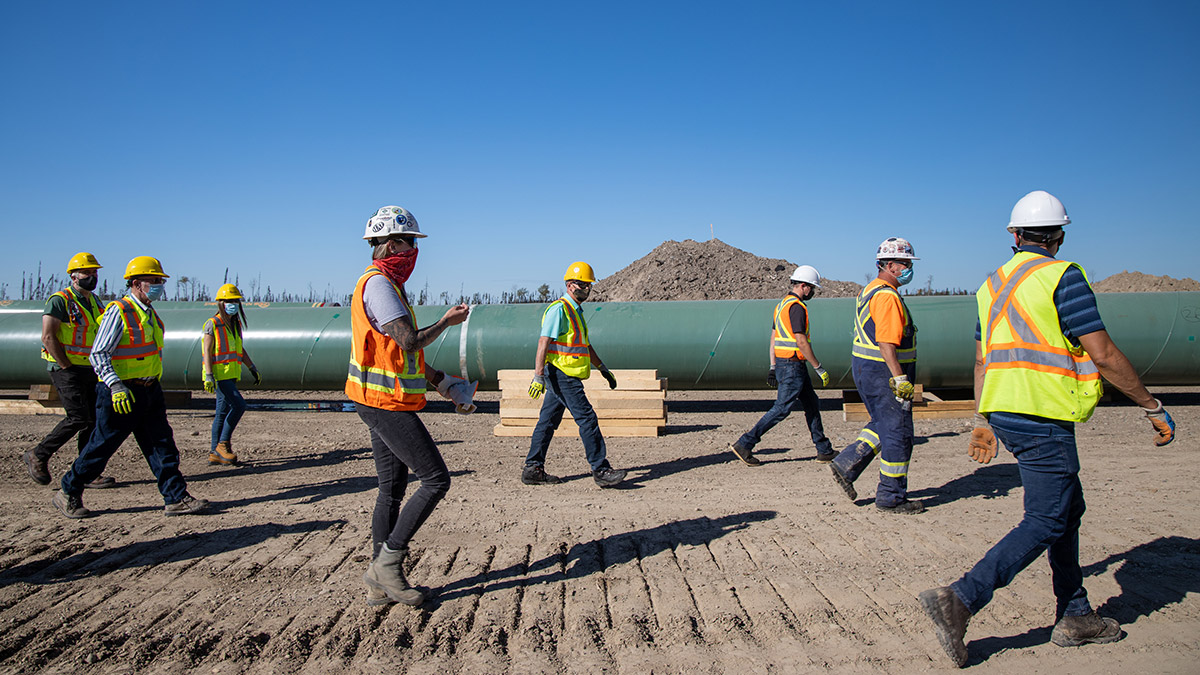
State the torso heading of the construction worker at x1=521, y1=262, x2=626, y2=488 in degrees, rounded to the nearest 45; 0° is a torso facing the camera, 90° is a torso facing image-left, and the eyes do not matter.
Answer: approximately 315°

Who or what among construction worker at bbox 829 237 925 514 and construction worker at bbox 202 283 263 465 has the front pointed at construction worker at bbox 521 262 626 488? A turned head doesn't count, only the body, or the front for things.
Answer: construction worker at bbox 202 283 263 465

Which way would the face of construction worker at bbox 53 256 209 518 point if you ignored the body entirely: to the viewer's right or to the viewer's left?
to the viewer's right

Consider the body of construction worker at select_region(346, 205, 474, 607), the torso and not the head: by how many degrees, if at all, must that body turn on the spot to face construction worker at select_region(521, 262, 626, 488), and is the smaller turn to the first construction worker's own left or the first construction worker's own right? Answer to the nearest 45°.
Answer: approximately 45° to the first construction worker's own left

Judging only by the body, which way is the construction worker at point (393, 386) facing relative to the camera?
to the viewer's right

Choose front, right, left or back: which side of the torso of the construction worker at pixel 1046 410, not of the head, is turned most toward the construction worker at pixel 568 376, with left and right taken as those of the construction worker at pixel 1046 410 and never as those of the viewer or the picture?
left

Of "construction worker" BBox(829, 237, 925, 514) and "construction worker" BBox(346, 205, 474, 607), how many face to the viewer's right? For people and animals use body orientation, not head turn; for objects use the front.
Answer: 2

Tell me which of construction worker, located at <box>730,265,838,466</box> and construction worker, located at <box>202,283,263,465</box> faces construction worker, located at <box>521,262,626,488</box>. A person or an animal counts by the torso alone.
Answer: construction worker, located at <box>202,283,263,465</box>

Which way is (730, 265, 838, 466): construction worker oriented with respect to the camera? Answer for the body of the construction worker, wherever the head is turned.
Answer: to the viewer's right

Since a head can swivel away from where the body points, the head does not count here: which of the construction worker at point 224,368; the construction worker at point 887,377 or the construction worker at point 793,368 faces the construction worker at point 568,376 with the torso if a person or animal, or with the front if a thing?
the construction worker at point 224,368

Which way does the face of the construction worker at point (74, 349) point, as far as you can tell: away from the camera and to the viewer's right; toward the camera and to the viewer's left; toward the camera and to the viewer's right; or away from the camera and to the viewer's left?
toward the camera and to the viewer's right

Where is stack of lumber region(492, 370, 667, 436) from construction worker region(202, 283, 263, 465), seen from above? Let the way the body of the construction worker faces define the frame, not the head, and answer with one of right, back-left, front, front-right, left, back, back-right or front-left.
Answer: front-left

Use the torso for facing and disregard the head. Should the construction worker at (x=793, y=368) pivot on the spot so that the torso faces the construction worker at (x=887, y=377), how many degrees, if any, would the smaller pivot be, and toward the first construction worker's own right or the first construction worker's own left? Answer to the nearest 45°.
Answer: approximately 90° to the first construction worker's own right

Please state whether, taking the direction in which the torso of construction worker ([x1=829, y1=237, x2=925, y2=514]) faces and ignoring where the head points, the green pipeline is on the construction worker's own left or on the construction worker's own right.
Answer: on the construction worker's own left

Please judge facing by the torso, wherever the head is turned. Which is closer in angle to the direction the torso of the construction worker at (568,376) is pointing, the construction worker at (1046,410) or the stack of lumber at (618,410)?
the construction worker
